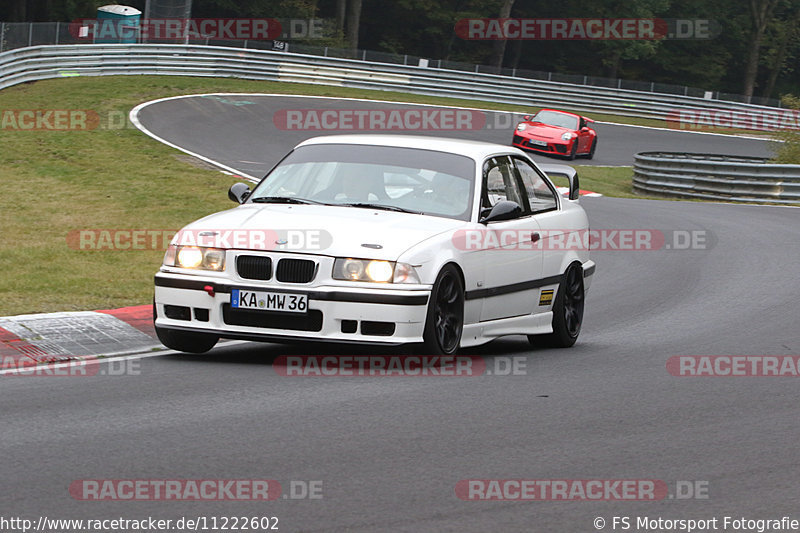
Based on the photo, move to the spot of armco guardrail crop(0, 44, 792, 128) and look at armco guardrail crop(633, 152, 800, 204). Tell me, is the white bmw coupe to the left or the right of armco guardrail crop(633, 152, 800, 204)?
right

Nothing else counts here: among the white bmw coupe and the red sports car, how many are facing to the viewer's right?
0

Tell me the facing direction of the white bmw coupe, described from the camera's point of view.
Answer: facing the viewer and to the left of the viewer

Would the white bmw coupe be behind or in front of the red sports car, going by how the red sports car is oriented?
in front

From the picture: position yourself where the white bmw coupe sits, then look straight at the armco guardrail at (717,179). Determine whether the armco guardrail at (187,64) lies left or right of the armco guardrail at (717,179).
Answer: left

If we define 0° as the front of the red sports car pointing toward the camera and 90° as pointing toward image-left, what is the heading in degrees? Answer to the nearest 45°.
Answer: approximately 45°

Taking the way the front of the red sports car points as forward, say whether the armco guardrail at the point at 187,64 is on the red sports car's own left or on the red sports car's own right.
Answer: on the red sports car's own right
